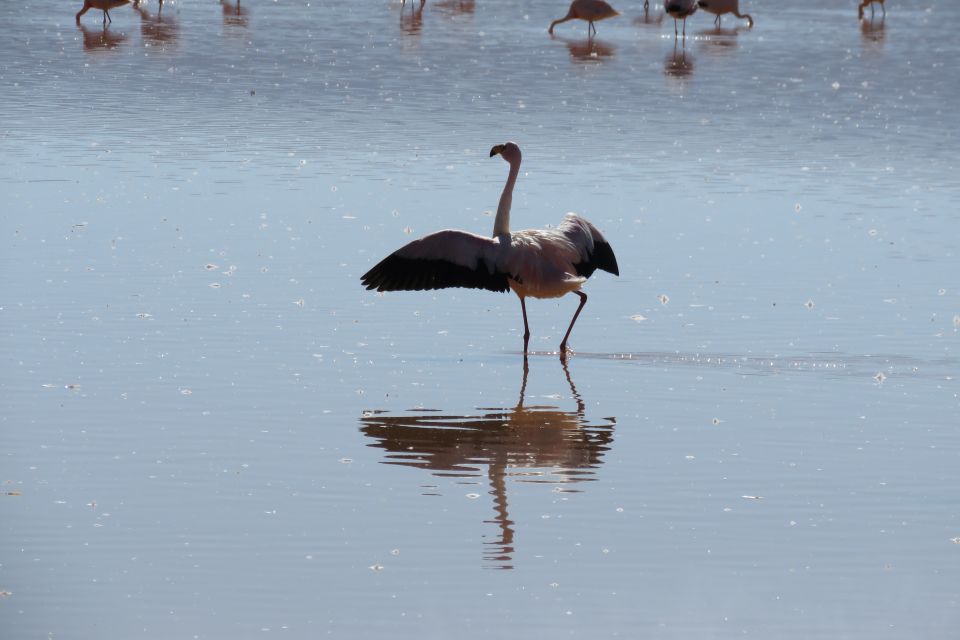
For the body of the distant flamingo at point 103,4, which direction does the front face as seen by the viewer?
to the viewer's left

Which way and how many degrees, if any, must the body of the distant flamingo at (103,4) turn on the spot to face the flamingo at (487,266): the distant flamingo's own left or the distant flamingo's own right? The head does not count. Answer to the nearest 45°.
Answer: approximately 90° to the distant flamingo's own left

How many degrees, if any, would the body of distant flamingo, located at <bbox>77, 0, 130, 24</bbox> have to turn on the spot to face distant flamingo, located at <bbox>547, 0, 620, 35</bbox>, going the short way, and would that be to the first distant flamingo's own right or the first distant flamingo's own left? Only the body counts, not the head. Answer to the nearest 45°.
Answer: approximately 180°

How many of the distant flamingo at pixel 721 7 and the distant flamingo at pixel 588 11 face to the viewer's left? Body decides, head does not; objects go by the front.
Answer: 1

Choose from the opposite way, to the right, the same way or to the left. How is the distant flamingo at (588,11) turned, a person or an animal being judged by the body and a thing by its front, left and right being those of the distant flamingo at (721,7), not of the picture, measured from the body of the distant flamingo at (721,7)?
the opposite way

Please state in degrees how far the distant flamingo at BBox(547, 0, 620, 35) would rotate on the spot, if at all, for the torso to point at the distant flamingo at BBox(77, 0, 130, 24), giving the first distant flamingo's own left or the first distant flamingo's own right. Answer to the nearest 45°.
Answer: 0° — it already faces it

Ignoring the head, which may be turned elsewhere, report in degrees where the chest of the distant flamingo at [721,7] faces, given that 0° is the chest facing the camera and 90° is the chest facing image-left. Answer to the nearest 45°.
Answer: approximately 270°

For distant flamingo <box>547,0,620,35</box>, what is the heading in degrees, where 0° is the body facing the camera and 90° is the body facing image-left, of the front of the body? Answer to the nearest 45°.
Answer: approximately 90°

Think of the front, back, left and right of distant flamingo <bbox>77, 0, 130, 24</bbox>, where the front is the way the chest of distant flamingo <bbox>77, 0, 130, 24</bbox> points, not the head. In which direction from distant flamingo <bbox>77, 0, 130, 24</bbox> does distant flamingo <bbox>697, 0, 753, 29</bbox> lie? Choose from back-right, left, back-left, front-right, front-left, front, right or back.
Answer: back
